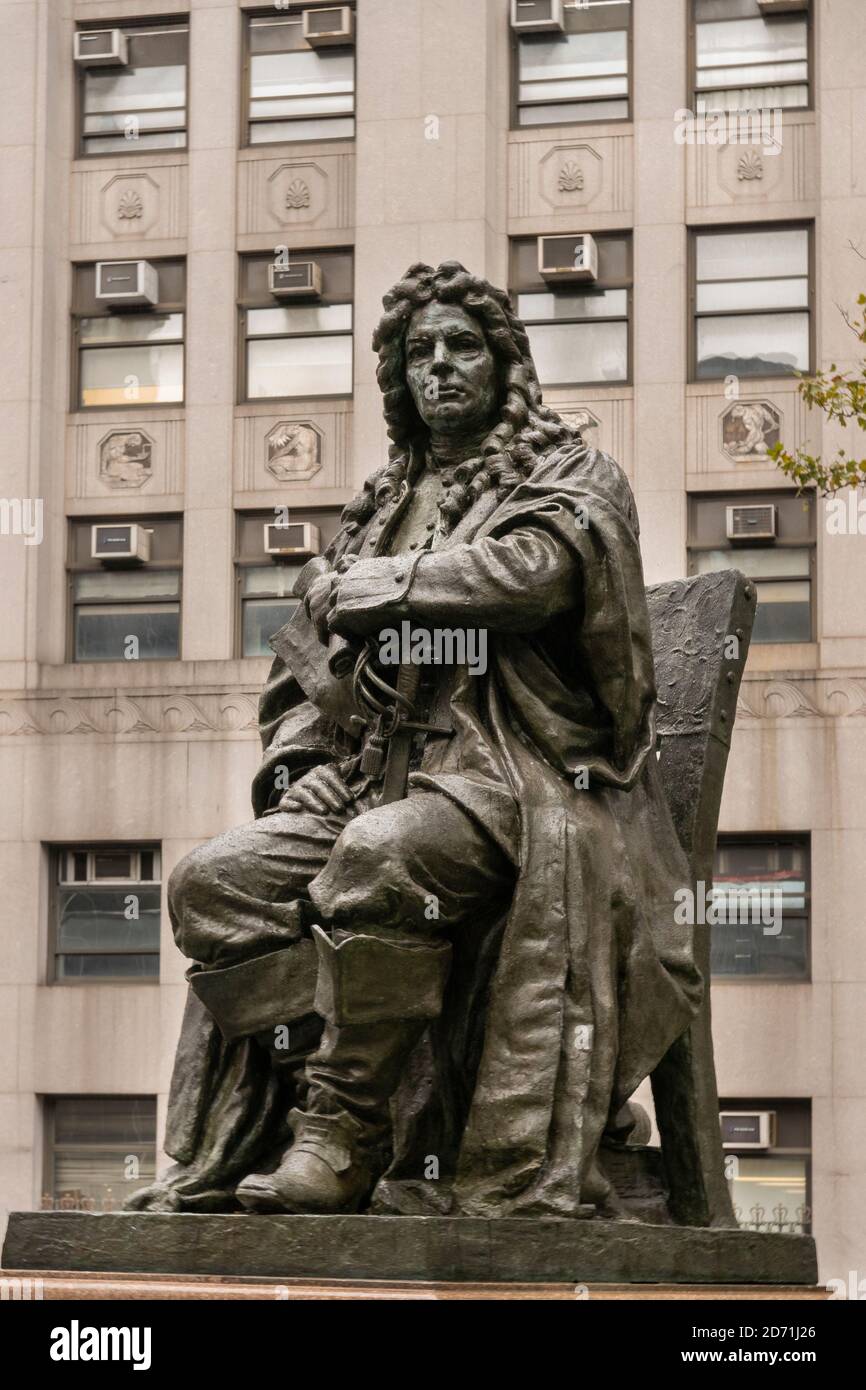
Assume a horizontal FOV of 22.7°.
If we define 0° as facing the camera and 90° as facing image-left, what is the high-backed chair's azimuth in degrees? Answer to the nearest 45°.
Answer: approximately 45°

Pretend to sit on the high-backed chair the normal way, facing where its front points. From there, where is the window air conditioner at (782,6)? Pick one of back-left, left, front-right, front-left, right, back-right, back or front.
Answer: back-right

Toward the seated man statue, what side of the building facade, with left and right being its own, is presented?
front

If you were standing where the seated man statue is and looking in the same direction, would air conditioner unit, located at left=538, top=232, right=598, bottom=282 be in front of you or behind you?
behind

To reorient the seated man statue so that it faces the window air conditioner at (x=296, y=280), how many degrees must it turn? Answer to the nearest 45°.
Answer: approximately 135° to its right

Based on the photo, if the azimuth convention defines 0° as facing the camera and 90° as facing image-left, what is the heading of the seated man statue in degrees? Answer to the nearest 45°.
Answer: approximately 45°
